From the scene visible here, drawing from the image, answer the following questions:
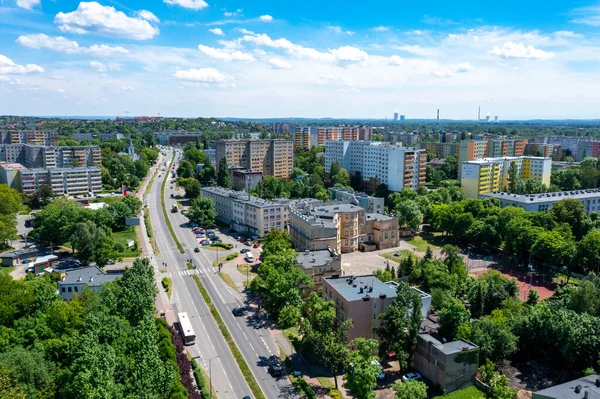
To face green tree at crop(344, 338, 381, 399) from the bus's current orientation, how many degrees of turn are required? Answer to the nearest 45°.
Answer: approximately 45° to its left

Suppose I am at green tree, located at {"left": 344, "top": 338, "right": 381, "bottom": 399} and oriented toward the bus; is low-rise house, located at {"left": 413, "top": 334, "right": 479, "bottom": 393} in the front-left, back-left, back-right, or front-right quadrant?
back-right

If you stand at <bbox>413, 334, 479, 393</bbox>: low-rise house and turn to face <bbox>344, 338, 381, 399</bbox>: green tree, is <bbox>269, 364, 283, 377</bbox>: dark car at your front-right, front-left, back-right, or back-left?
front-right

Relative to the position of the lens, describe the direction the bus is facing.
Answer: facing the viewer

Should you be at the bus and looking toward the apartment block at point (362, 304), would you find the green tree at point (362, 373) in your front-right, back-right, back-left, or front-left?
front-right

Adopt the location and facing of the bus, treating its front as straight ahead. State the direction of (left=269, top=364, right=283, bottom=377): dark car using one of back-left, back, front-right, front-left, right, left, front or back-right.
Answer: front-left

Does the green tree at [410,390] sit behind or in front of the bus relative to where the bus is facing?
in front

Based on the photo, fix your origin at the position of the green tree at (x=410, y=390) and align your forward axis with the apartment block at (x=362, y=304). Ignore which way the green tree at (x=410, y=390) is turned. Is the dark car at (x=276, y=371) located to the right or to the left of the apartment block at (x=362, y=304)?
left

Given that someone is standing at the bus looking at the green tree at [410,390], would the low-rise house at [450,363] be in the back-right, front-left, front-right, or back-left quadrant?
front-left

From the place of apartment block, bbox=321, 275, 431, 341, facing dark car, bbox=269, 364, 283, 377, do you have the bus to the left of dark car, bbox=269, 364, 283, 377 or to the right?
right

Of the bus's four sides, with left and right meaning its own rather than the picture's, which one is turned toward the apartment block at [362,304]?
left
